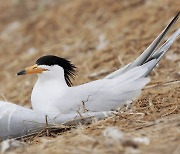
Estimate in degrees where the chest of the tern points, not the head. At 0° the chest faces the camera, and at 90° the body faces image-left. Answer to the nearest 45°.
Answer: approximately 90°
